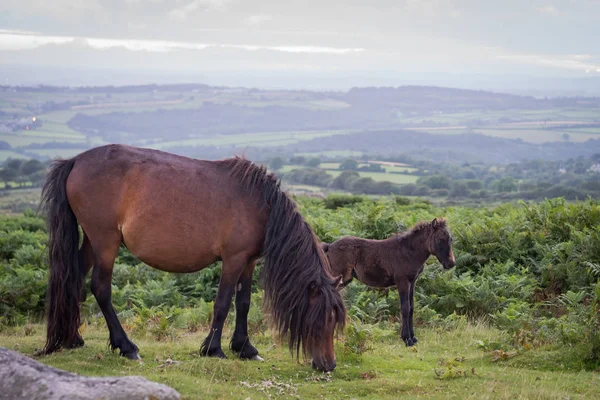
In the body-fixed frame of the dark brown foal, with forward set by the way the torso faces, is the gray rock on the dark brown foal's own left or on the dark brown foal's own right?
on the dark brown foal's own right

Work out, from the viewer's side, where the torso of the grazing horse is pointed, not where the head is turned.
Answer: to the viewer's right

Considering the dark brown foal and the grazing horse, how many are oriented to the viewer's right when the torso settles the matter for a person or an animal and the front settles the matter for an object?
2

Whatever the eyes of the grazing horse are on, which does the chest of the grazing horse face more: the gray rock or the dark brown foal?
the dark brown foal

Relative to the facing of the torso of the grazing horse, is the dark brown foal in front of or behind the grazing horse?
in front

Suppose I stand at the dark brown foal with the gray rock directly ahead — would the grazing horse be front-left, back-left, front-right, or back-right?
front-right

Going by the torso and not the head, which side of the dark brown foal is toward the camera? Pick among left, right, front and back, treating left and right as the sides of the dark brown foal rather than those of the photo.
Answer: right

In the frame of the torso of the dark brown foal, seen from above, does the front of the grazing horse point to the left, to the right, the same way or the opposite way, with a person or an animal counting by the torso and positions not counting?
the same way

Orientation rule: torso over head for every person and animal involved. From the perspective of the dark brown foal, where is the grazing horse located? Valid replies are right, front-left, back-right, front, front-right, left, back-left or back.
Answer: back-right
